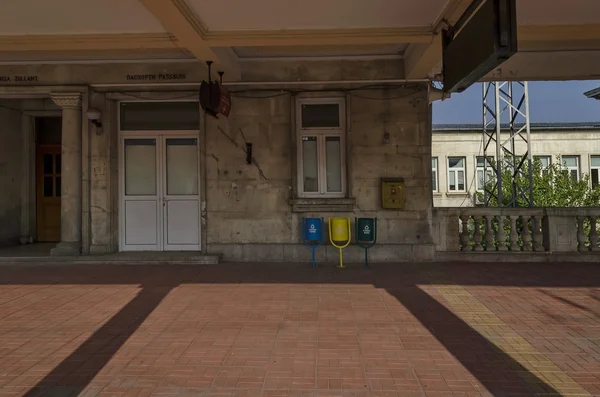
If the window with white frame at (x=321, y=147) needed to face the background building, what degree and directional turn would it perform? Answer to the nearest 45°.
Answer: approximately 135° to its left

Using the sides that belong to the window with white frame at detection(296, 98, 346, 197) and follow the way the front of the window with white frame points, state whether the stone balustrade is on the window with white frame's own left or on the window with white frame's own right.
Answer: on the window with white frame's own left

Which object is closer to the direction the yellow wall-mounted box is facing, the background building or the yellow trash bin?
the yellow trash bin

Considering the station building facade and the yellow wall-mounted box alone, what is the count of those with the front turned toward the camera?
2

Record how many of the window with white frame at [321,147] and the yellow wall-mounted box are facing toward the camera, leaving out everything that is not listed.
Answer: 2

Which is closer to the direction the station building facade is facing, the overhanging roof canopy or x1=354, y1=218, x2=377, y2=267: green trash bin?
the overhanging roof canopy

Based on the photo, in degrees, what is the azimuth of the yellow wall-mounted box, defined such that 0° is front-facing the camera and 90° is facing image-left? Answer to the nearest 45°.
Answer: approximately 0°

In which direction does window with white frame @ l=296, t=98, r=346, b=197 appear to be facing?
toward the camera
